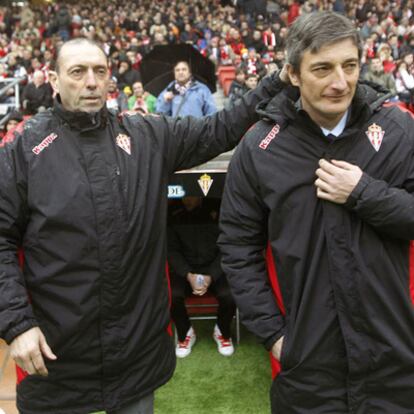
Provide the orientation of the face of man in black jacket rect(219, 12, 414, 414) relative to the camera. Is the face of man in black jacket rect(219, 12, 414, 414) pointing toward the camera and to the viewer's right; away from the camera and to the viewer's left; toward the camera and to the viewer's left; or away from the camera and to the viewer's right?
toward the camera and to the viewer's right

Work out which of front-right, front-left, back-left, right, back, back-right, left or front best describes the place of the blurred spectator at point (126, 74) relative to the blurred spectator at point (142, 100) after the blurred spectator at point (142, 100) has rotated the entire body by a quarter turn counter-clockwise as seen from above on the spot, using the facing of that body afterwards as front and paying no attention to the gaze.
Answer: left

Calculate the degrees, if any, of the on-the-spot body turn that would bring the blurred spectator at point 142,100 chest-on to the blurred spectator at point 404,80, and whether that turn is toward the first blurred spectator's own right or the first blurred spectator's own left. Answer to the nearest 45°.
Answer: approximately 90° to the first blurred spectator's own left

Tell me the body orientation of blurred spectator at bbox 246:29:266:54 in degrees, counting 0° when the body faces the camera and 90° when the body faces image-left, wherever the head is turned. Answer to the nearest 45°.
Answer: approximately 0°

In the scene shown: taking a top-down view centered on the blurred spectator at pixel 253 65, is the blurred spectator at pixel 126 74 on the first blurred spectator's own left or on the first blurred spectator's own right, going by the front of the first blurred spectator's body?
on the first blurred spectator's own right

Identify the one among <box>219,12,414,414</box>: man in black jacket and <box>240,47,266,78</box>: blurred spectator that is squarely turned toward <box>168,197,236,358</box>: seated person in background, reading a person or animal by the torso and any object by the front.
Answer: the blurred spectator

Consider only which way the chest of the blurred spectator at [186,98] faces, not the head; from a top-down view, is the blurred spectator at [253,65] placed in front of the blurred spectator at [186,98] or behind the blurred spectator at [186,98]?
behind
